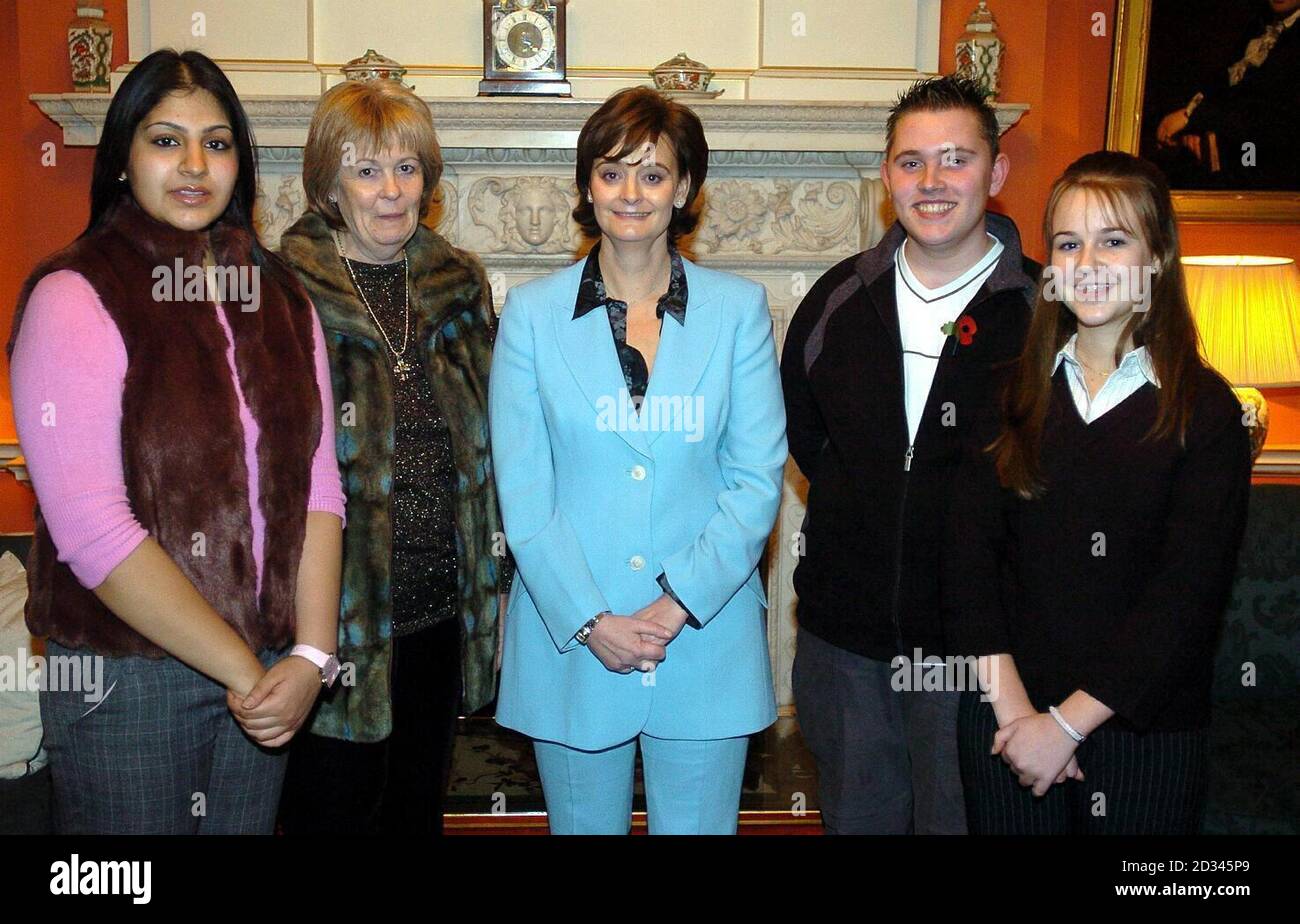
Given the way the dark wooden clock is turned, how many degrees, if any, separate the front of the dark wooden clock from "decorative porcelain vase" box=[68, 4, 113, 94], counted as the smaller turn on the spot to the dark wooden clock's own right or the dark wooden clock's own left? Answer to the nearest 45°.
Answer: approximately 90° to the dark wooden clock's own right

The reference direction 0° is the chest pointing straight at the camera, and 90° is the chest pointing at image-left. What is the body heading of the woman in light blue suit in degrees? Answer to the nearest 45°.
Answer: approximately 0°

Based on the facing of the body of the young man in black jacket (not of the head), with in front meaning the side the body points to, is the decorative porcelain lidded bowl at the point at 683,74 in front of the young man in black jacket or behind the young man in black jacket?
behind

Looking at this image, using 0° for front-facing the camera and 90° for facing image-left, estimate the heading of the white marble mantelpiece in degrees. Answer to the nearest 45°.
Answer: approximately 0°

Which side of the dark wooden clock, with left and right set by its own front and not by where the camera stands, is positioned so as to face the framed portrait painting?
left

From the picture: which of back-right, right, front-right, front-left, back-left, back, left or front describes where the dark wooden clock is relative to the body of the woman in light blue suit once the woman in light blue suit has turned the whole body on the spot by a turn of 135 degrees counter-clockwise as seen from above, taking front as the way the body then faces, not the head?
front-left
